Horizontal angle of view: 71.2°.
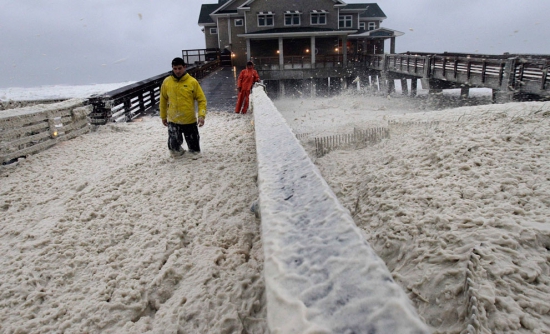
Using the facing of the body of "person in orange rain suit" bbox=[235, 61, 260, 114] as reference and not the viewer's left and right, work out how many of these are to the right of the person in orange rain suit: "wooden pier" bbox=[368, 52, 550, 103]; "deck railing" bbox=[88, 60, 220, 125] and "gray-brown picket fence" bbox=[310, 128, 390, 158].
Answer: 1

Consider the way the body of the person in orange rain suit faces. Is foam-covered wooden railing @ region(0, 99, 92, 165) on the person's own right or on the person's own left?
on the person's own right

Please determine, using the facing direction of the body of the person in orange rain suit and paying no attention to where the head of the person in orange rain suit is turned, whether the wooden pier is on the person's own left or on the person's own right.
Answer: on the person's own left

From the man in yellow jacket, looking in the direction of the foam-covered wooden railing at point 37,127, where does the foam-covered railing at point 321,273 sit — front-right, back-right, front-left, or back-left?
back-left

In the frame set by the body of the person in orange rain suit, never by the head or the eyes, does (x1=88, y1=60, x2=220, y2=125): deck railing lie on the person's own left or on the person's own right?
on the person's own right

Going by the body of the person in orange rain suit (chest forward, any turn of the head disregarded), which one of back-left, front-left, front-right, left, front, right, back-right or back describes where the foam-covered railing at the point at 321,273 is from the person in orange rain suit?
front

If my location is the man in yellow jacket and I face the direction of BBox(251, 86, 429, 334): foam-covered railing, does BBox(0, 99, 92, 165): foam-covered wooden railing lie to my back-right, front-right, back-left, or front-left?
back-right

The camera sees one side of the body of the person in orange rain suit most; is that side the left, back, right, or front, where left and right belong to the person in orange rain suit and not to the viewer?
front

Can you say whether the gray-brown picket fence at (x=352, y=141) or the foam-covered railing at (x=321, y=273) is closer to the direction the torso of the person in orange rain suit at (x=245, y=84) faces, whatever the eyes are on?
the foam-covered railing

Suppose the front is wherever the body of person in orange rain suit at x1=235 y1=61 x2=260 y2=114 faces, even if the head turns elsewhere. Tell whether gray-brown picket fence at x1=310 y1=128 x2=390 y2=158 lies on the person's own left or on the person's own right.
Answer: on the person's own left

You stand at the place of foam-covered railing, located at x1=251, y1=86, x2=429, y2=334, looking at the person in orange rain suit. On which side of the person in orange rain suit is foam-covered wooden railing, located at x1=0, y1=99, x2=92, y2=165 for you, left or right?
left

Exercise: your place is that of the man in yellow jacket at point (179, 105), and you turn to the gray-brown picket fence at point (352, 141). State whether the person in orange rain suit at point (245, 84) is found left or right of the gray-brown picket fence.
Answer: left
